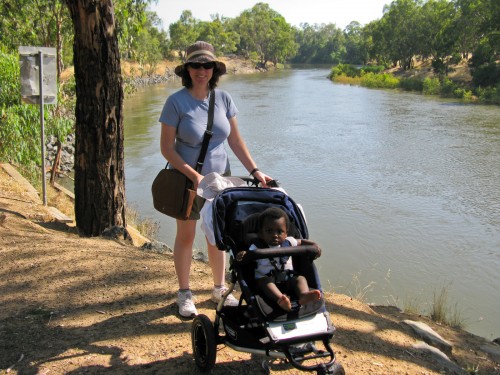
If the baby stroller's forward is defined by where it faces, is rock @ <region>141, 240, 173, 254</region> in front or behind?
behind

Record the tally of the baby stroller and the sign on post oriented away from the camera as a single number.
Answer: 1

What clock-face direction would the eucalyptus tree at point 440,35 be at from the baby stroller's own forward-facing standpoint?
The eucalyptus tree is roughly at 8 o'clock from the baby stroller.

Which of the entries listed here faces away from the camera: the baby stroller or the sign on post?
the sign on post

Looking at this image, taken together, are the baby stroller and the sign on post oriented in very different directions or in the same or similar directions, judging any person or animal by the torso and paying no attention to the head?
very different directions

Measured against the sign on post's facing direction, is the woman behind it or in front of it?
behind

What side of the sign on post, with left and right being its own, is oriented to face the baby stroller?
back

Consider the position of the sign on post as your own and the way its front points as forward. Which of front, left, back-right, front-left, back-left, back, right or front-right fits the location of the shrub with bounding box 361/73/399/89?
front-right

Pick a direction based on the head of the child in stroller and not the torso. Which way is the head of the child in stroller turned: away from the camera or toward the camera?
toward the camera

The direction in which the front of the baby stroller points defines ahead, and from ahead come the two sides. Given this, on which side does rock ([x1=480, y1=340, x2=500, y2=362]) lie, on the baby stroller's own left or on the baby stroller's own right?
on the baby stroller's own left

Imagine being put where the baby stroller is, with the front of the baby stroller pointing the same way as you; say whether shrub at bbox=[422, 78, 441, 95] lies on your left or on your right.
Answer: on your left

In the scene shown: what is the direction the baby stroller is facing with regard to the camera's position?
facing the viewer and to the right of the viewer

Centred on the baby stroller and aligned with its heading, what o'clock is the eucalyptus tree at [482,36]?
The eucalyptus tree is roughly at 8 o'clock from the baby stroller.

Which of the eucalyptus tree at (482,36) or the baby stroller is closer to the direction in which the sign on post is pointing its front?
the eucalyptus tree

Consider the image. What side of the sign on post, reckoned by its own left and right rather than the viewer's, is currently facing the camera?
back

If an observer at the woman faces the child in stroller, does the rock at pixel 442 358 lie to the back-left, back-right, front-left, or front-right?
front-left
